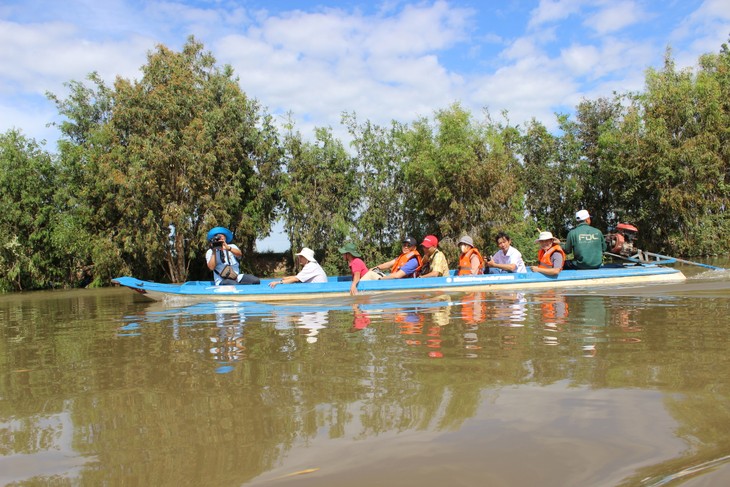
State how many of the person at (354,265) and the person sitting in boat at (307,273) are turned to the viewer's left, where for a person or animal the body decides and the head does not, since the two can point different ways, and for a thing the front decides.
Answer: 2

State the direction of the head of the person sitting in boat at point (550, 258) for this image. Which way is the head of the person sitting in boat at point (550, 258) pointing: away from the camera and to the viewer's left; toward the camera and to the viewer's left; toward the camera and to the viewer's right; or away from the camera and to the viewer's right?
toward the camera and to the viewer's left

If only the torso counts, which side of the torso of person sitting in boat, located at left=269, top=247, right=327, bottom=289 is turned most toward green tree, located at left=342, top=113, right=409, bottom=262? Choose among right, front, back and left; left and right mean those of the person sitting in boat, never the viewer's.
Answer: right

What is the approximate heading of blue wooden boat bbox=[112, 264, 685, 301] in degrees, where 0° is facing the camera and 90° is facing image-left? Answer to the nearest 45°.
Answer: approximately 90°

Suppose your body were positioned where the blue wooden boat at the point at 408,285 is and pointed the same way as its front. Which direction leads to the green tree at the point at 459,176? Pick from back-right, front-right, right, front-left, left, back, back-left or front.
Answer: right

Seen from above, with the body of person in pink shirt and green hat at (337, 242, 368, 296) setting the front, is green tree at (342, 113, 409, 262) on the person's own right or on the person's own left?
on the person's own right

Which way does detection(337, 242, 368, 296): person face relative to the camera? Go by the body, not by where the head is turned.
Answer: to the viewer's left

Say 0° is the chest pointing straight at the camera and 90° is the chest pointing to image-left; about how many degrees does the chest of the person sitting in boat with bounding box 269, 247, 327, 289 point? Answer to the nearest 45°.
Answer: approximately 90°

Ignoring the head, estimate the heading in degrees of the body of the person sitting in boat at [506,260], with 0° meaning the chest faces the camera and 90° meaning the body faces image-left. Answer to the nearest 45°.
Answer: approximately 45°

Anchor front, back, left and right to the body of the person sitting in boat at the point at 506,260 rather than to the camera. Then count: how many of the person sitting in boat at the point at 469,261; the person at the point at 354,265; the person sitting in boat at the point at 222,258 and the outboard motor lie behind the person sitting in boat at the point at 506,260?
1

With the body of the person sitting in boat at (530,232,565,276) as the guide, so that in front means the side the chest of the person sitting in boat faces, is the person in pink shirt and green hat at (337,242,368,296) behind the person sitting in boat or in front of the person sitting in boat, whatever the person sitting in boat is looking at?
in front
